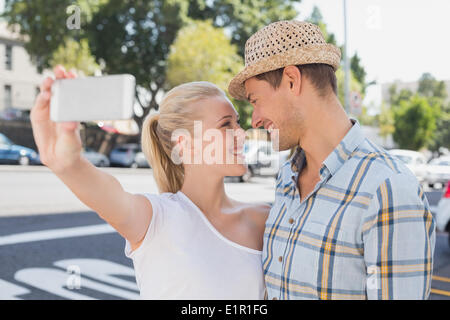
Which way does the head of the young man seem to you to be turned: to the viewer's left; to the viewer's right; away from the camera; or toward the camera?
to the viewer's left

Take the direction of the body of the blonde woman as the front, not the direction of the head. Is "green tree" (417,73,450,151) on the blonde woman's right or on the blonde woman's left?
on the blonde woman's left

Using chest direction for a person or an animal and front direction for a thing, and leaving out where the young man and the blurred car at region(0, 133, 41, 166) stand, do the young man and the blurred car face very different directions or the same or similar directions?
very different directions

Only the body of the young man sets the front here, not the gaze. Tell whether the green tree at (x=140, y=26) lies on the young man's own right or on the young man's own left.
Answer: on the young man's own right

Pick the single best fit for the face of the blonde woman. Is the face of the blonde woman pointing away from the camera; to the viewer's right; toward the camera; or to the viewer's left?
to the viewer's right

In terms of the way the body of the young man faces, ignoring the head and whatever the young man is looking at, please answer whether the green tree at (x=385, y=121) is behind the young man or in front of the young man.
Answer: behind
